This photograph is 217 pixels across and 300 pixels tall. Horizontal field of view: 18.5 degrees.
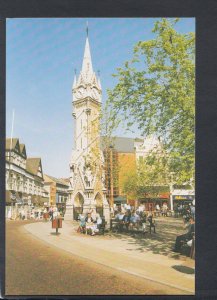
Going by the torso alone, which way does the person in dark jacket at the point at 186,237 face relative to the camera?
to the viewer's left

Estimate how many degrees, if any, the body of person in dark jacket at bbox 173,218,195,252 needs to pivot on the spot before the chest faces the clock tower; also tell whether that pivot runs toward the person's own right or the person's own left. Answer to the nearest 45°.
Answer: approximately 45° to the person's own right
